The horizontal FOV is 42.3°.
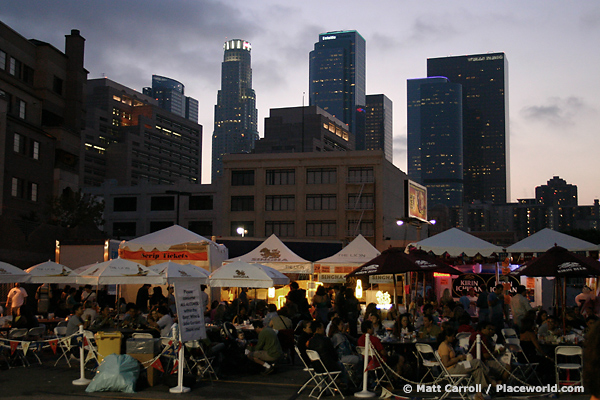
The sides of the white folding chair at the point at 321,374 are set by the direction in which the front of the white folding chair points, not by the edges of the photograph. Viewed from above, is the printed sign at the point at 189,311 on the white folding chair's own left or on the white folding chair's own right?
on the white folding chair's own left

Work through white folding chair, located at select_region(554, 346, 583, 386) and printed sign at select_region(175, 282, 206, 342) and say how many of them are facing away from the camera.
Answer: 1

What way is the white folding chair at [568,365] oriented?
away from the camera

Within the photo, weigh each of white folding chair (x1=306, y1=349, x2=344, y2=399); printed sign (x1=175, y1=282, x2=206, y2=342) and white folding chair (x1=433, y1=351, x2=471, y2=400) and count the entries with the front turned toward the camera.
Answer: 1

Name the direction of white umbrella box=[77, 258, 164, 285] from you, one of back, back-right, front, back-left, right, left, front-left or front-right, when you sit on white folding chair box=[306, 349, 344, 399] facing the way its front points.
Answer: left

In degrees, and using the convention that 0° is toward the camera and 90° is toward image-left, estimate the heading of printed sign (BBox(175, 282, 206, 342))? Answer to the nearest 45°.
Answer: approximately 0°
